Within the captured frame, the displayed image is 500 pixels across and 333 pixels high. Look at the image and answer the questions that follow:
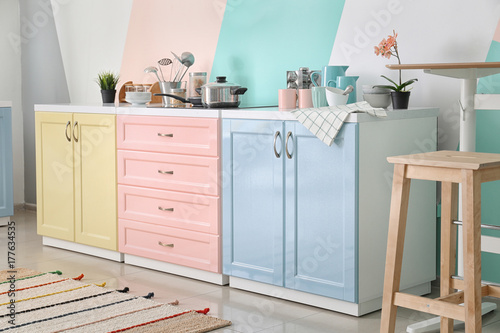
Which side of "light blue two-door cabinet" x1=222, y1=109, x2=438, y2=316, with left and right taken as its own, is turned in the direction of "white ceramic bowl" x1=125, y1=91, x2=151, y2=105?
right

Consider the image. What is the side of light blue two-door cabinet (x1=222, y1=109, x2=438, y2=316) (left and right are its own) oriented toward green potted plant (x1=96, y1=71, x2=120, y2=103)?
right

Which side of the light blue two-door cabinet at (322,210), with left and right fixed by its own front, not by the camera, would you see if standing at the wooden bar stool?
left

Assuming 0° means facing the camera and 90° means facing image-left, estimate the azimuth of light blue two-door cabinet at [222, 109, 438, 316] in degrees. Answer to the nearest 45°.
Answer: approximately 45°
